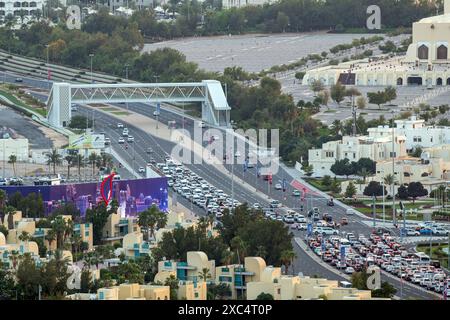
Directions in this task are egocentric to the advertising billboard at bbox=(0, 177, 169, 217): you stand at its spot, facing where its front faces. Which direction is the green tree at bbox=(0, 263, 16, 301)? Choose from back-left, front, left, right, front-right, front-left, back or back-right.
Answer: front

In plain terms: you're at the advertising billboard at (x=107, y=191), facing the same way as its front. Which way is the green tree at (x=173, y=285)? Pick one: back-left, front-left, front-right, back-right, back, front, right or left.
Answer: front

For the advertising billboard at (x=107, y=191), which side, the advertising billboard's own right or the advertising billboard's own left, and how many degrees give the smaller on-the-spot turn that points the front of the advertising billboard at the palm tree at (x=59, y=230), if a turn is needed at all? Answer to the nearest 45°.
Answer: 0° — it already faces it

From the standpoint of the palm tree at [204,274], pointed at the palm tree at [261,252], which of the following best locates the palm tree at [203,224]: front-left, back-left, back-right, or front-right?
front-left

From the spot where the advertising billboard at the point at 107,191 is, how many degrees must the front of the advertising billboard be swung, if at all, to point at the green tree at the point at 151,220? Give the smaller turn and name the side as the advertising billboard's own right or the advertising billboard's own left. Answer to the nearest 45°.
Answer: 0° — it already faces it

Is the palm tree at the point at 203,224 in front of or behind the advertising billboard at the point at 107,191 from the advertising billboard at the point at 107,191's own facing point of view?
in front

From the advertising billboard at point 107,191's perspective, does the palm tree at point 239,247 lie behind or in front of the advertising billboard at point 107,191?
in front

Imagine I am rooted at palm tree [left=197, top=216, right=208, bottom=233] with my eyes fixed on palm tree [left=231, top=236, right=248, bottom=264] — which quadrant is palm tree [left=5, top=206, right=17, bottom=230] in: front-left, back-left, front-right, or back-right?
back-right

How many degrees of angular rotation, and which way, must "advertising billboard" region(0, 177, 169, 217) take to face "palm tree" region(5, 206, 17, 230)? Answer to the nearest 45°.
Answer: approximately 45° to its right

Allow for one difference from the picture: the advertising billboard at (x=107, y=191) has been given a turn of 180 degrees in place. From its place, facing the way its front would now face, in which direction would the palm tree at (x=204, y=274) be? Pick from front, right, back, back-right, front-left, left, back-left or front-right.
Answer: back

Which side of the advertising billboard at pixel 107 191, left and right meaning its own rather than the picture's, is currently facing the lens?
front
